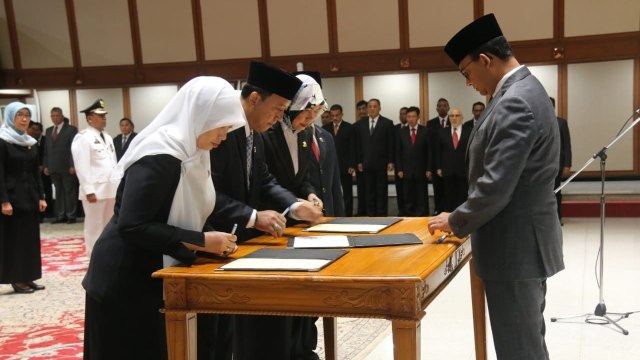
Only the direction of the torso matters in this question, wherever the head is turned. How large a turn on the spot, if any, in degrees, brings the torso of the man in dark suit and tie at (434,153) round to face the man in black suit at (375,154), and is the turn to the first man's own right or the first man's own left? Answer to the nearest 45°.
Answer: approximately 90° to the first man's own right

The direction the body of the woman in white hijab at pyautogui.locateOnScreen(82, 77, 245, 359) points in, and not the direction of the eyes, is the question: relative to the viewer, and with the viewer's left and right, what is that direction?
facing to the right of the viewer

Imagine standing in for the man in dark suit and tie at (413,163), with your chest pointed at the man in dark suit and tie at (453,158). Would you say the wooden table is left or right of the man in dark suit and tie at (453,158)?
right

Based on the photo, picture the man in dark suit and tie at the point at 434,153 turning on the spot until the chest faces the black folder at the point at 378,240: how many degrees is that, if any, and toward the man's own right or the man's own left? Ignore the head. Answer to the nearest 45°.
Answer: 0° — they already face it

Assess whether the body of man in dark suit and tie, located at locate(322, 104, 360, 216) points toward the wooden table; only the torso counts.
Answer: yes

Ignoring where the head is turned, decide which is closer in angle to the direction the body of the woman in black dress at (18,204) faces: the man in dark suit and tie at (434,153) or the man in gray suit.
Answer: the man in gray suit

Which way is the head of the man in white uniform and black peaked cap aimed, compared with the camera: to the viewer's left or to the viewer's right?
to the viewer's right

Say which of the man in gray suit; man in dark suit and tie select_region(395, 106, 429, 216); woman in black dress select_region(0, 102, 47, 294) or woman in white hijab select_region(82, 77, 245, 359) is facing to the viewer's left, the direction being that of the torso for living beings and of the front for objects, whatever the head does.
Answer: the man in gray suit
